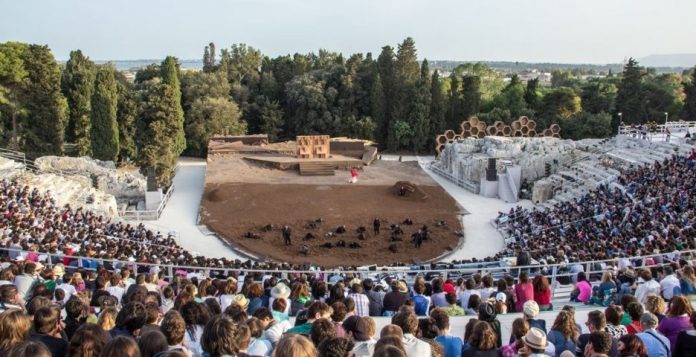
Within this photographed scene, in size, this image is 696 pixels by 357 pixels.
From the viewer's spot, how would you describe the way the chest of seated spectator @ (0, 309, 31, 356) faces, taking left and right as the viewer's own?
facing away from the viewer and to the right of the viewer

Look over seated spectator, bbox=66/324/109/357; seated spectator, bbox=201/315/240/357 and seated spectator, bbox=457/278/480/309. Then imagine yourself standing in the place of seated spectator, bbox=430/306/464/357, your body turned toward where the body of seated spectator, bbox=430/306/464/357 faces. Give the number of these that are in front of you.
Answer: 1

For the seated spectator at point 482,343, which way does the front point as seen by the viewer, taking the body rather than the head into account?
away from the camera

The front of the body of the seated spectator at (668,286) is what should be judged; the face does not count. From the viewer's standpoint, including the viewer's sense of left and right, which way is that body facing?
facing away from the viewer and to the left of the viewer

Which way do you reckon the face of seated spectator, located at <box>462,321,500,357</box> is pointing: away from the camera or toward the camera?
away from the camera

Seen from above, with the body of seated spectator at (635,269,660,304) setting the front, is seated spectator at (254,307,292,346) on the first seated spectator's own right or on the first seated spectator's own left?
on the first seated spectator's own left

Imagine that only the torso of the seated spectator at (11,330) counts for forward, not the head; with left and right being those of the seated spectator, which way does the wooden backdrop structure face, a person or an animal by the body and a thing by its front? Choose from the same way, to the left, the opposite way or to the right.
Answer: the opposite way

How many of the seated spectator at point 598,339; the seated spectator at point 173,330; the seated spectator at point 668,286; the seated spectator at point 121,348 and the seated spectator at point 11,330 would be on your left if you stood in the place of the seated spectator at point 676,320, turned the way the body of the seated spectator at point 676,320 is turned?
4

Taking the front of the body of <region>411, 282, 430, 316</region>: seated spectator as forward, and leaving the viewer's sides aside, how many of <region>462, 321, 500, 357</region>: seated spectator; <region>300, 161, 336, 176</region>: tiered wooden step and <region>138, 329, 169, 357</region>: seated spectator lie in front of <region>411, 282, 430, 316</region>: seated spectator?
1

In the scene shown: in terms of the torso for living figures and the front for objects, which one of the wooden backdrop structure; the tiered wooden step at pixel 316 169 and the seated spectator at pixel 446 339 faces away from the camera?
the seated spectator

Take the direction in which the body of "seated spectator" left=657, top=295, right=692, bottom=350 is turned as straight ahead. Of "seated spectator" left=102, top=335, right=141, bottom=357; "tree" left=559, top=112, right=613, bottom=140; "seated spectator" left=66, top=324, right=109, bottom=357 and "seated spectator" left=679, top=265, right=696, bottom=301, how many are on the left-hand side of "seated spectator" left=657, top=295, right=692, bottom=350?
2

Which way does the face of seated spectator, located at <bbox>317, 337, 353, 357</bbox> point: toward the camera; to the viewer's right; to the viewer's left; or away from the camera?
away from the camera

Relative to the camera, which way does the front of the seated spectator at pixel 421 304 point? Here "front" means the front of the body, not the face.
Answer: away from the camera

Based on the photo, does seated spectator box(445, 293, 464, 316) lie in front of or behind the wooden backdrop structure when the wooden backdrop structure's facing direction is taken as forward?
in front

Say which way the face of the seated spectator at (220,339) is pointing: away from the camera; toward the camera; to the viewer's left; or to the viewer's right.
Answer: away from the camera
